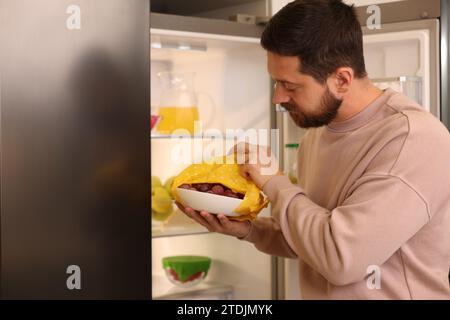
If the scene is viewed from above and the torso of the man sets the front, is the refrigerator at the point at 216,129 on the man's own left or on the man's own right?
on the man's own right

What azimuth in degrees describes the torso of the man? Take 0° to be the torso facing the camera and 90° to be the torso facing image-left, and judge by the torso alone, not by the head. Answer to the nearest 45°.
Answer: approximately 90°

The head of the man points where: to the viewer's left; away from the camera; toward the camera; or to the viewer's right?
to the viewer's left

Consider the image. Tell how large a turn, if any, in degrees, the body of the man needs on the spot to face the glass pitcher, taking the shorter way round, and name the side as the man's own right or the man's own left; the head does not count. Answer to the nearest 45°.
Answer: approximately 45° to the man's own right

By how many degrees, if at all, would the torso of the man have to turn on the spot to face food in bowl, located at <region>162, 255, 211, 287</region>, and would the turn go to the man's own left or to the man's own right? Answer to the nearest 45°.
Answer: approximately 45° to the man's own right
